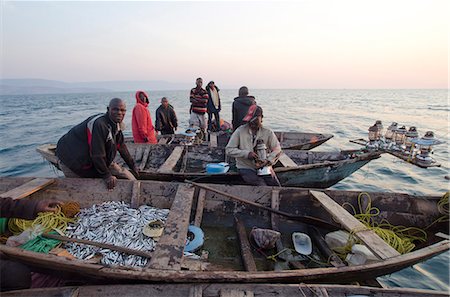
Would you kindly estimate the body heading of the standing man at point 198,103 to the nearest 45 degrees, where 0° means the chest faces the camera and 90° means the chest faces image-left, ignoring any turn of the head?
approximately 0°

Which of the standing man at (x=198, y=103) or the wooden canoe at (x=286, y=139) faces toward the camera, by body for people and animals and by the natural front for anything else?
the standing man

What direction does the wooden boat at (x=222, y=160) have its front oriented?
to the viewer's right

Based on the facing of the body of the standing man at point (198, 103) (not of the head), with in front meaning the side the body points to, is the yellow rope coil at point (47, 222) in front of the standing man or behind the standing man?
in front

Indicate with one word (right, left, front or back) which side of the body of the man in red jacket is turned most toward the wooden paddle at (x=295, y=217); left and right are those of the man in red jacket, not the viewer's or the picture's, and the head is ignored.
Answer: front

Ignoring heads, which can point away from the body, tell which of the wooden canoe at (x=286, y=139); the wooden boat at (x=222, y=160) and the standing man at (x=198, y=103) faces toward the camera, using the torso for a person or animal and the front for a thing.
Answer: the standing man

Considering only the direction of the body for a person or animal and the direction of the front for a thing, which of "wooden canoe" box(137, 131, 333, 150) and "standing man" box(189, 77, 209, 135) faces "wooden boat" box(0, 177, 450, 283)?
the standing man

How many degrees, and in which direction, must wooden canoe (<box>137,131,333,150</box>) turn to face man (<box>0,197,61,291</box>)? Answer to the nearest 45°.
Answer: approximately 135° to its right

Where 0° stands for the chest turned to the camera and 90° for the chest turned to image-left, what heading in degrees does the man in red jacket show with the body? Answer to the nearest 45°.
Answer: approximately 315°
